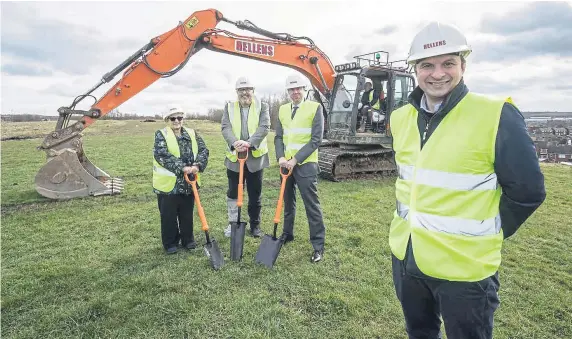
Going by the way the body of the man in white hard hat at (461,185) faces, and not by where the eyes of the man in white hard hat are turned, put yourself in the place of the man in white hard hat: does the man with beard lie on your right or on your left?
on your right

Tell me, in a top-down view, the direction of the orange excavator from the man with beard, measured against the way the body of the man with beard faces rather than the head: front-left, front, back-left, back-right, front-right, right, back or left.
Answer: back

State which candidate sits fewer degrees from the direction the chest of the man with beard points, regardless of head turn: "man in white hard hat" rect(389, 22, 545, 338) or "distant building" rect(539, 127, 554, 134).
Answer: the man in white hard hat

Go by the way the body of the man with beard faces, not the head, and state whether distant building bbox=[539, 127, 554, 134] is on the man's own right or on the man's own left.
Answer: on the man's own left

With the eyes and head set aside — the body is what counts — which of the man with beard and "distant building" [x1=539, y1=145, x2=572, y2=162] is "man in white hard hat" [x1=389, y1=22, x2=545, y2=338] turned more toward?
the man with beard

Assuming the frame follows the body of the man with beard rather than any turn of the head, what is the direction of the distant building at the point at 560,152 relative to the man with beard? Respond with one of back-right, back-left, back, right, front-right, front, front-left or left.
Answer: back-left

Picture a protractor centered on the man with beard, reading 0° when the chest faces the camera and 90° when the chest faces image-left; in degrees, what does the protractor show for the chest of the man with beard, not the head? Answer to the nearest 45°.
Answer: approximately 0°

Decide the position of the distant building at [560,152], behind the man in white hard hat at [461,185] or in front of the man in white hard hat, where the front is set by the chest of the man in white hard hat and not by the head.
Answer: behind
